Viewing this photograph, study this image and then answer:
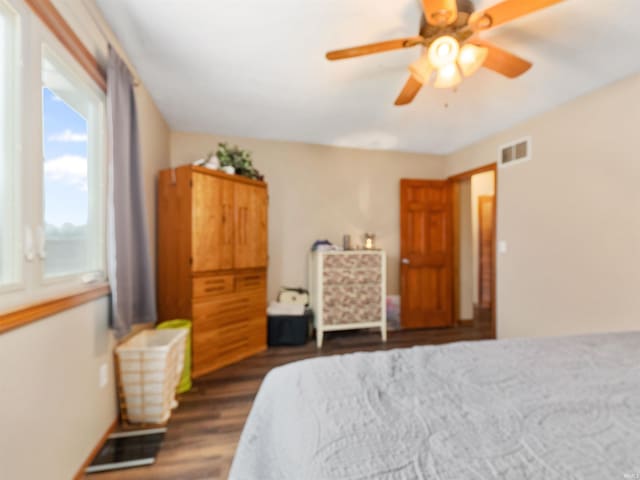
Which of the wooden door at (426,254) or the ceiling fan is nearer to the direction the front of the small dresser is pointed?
the ceiling fan

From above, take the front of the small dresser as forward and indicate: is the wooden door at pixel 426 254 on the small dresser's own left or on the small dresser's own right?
on the small dresser's own left

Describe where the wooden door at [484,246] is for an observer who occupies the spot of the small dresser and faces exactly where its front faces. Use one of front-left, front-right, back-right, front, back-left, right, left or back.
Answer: back-left

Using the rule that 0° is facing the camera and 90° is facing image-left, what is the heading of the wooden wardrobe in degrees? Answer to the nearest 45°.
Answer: approximately 315°

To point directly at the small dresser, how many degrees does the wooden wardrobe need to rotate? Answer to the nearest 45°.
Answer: approximately 45° to its left

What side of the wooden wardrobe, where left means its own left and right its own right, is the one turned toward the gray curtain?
right
